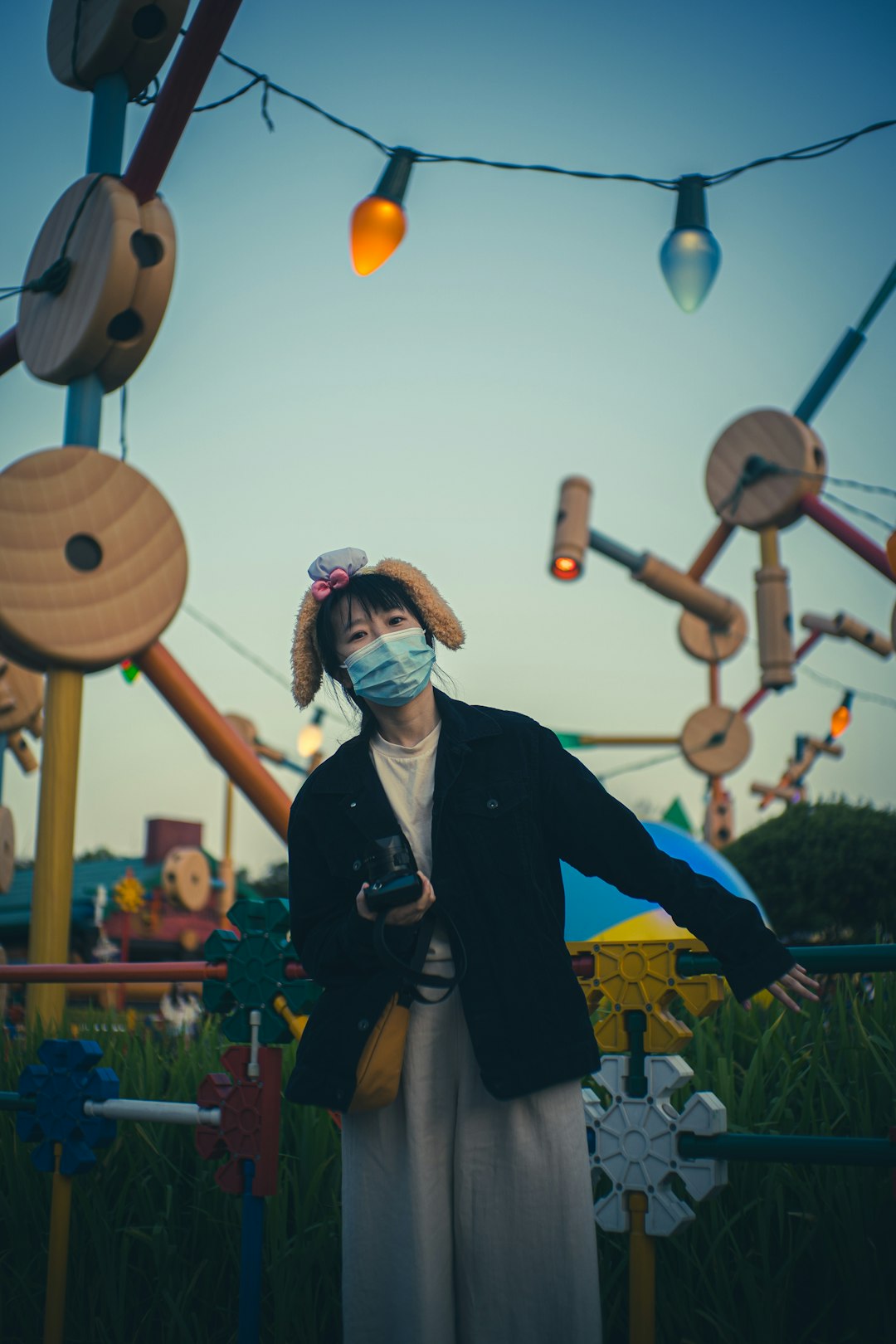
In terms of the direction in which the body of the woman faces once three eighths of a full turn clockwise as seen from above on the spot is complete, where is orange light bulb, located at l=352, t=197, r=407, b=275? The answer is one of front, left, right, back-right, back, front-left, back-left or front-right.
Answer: front-right

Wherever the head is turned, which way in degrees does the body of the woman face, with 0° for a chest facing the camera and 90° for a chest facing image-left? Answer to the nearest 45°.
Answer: approximately 0°

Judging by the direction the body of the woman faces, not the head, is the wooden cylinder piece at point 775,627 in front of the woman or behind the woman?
behind

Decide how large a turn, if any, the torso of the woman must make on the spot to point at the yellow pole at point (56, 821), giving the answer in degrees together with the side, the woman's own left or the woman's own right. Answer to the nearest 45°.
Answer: approximately 135° to the woman's own right

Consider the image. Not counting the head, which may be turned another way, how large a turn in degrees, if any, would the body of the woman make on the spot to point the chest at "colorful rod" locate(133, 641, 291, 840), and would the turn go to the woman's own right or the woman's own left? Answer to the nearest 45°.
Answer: approximately 180°

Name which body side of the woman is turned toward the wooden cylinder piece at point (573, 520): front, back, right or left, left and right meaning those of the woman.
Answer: back

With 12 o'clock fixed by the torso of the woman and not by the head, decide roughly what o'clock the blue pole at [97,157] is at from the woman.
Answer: The blue pole is roughly at 5 o'clock from the woman.

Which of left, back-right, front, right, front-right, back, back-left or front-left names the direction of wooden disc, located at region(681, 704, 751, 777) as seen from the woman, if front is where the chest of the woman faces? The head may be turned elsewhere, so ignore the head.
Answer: back
